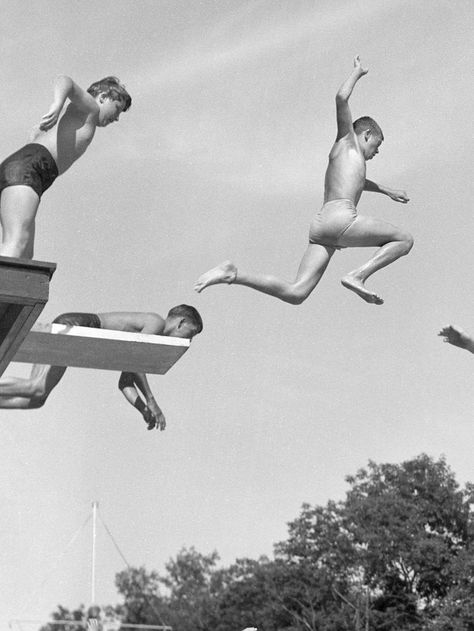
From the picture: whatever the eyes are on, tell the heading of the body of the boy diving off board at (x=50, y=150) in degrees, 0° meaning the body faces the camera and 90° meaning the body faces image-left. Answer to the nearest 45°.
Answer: approximately 270°

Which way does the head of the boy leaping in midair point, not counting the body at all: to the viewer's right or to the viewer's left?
to the viewer's right

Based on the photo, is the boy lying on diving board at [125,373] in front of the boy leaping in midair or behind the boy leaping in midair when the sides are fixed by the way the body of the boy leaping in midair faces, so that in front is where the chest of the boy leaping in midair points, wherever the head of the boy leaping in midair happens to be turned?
behind

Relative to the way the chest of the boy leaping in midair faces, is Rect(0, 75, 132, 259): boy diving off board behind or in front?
behind

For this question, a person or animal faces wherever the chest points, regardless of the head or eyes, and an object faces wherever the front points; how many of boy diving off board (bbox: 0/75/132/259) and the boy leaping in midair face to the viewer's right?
2

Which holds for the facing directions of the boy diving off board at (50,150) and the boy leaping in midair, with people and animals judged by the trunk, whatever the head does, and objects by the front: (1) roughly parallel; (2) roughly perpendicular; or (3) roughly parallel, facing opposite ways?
roughly parallel

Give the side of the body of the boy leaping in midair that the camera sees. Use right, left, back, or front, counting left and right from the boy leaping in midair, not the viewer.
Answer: right
